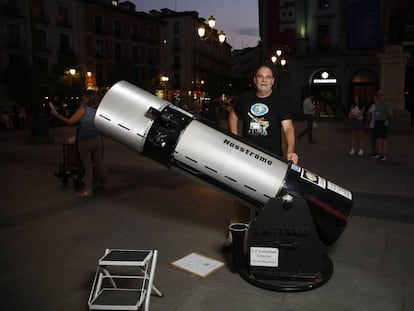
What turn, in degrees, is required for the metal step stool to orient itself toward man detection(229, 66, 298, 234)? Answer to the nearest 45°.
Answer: approximately 135° to its left

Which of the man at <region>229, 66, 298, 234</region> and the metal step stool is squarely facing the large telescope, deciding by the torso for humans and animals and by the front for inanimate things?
the man

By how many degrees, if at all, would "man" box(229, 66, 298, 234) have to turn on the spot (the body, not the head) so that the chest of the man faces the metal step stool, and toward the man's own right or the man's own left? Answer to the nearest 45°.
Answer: approximately 45° to the man's own right

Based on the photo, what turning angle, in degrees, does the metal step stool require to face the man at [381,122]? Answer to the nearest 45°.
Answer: approximately 135° to its left

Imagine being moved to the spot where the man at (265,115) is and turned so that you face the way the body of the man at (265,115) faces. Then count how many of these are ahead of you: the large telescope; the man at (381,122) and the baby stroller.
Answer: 1

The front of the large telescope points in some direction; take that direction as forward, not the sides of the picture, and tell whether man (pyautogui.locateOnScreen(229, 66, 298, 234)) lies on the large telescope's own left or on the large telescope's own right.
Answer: on the large telescope's own right

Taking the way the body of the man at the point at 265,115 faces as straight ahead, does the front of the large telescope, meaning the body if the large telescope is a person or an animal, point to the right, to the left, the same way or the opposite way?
to the right

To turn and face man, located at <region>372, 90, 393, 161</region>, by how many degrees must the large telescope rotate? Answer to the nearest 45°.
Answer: approximately 135° to its right

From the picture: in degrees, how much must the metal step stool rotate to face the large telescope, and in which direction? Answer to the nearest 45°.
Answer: approximately 135° to its left

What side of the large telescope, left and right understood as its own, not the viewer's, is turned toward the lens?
left
